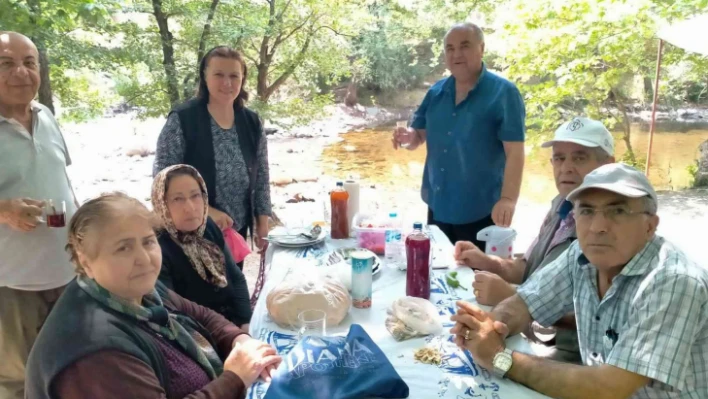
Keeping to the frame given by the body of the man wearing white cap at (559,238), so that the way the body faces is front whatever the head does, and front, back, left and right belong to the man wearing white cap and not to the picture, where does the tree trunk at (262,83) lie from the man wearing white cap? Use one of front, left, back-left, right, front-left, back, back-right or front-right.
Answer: right

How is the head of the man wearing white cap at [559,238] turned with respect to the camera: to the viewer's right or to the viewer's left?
to the viewer's left

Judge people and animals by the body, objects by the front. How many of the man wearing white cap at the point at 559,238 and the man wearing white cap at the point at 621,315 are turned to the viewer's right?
0

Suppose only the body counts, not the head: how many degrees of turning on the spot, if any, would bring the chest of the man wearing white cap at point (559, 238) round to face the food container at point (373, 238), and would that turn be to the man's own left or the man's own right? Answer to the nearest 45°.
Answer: approximately 45° to the man's own right

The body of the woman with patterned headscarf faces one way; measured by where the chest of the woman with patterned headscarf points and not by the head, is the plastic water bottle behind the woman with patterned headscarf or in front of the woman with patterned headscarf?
in front

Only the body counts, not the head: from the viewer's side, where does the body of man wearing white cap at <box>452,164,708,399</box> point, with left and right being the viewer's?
facing the viewer and to the left of the viewer

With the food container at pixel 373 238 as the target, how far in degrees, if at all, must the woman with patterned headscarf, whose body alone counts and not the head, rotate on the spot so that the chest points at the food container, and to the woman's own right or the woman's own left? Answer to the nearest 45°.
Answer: approximately 45° to the woman's own left

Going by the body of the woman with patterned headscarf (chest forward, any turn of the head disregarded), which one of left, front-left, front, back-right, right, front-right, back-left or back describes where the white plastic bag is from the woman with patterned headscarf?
front

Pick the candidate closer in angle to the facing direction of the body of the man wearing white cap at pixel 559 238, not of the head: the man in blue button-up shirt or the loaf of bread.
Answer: the loaf of bread

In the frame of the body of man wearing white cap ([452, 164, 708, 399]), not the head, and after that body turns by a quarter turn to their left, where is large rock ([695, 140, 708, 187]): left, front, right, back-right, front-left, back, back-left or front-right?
back-left

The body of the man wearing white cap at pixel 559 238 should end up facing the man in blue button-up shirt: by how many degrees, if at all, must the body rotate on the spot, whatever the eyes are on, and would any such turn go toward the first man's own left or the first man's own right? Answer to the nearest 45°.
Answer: approximately 90° to the first man's own right

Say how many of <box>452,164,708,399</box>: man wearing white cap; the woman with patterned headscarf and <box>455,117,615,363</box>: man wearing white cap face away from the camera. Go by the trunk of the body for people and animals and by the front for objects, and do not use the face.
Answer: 0

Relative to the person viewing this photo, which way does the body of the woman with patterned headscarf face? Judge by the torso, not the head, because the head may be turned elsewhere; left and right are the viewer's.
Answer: facing the viewer and to the right of the viewer
